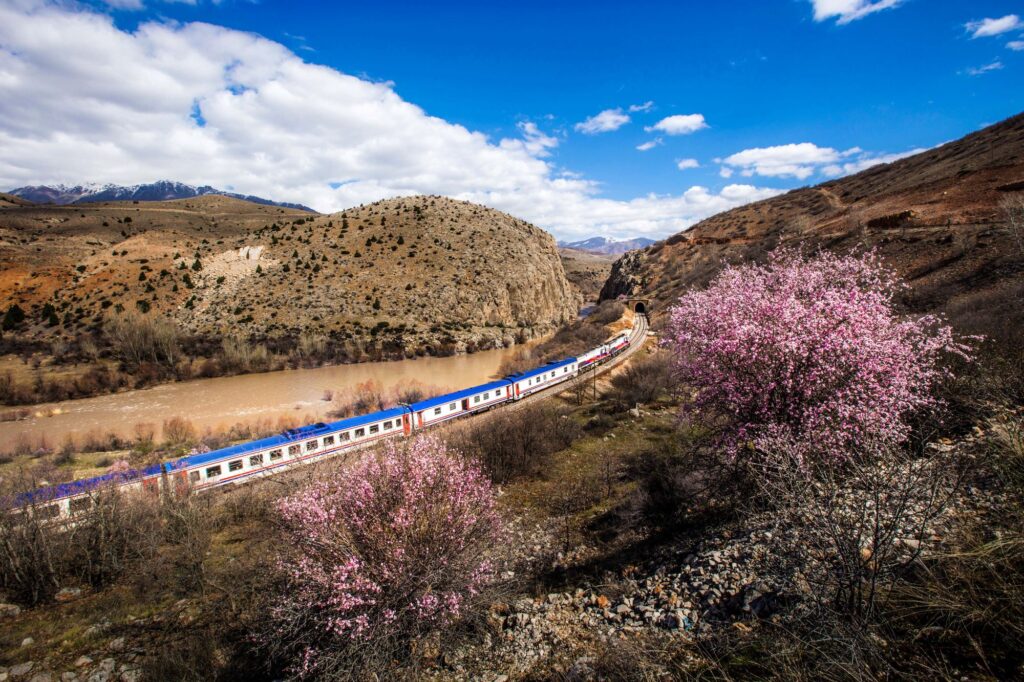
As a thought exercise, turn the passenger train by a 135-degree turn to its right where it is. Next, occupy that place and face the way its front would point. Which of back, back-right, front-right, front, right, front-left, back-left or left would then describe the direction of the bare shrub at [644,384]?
left

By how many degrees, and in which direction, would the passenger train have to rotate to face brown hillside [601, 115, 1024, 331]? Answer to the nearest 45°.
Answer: approximately 45° to its right

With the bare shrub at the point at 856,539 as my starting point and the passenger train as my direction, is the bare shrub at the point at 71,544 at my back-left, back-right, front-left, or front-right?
front-left

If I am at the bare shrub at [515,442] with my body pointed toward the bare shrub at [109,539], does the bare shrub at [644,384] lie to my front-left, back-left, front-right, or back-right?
back-right

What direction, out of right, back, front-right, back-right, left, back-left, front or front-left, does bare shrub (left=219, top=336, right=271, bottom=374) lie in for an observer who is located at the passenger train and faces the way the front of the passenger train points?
front-left

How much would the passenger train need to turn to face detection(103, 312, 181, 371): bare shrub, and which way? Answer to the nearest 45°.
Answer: approximately 45° to its left

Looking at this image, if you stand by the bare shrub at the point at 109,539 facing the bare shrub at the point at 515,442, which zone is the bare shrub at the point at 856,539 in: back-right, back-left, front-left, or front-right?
front-right

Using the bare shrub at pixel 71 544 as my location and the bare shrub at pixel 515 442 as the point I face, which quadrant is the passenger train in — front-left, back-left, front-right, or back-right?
front-left

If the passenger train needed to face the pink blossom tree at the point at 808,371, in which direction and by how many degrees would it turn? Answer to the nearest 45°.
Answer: approximately 90° to its right

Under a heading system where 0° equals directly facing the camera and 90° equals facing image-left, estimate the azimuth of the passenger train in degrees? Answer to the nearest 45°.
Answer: approximately 225°

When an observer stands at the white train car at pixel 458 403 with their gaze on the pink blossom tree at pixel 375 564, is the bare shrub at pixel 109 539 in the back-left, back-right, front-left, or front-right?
front-right
